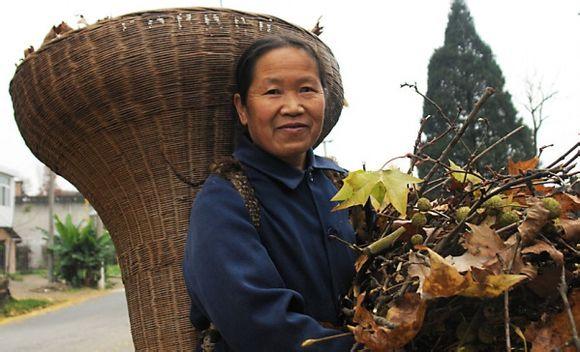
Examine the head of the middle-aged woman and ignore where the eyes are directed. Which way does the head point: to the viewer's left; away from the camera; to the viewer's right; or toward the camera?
toward the camera

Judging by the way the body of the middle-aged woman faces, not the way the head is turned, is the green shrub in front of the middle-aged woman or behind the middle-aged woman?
behind

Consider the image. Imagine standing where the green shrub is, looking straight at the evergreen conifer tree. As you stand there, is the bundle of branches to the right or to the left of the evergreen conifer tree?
right

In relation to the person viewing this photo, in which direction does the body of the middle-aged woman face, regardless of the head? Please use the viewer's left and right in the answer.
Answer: facing the viewer and to the right of the viewer

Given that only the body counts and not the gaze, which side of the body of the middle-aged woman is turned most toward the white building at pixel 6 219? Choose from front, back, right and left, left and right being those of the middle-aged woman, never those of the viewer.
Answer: back

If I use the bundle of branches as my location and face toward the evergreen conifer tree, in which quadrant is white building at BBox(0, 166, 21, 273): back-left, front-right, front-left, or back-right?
front-left

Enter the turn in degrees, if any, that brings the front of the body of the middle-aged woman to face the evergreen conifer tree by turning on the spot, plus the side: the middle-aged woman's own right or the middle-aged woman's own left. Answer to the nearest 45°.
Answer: approximately 135° to the middle-aged woman's own left
